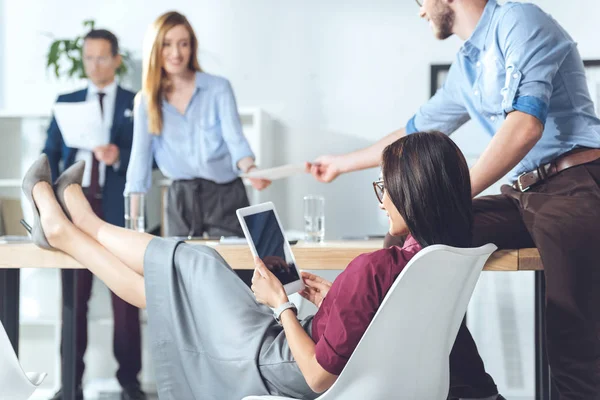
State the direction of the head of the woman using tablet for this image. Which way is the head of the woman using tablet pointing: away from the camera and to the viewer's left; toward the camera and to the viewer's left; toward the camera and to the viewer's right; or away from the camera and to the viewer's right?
away from the camera and to the viewer's left

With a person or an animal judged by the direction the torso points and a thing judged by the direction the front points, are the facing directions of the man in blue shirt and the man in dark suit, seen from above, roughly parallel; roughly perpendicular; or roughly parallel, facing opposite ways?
roughly perpendicular

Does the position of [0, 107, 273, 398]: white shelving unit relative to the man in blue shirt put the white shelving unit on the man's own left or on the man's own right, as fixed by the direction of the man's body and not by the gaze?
on the man's own right

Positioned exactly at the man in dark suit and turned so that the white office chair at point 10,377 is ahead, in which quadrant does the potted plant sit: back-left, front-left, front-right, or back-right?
back-right
